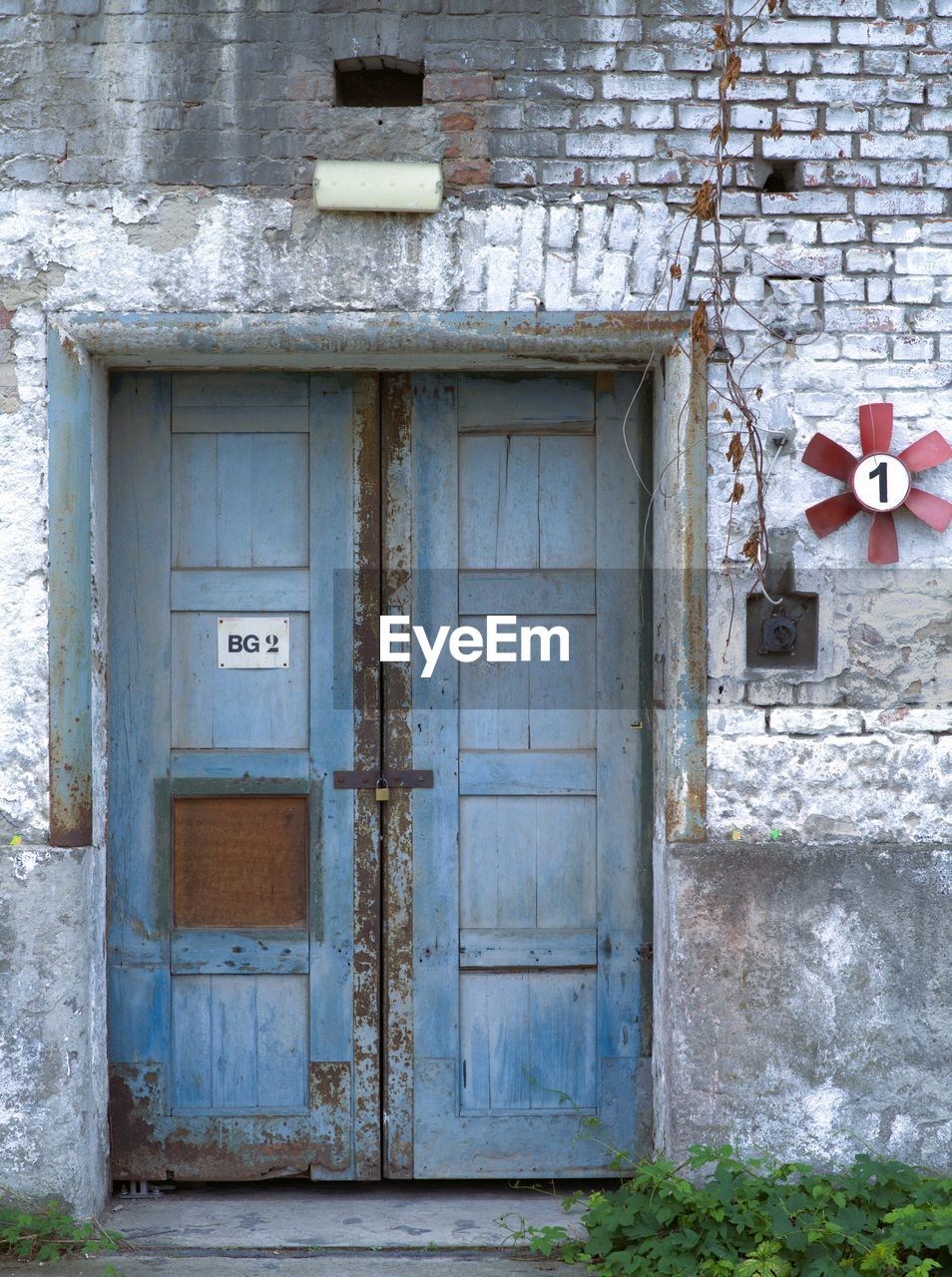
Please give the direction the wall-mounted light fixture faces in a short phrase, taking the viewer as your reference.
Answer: facing the viewer

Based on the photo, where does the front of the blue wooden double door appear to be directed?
toward the camera

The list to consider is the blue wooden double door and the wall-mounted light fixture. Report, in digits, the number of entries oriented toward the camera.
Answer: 2
